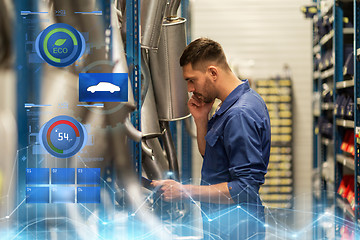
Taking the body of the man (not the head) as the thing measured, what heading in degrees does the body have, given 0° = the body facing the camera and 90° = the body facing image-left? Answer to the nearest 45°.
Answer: approximately 90°

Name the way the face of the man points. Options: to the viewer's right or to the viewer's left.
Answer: to the viewer's left
